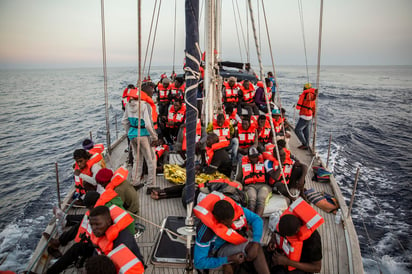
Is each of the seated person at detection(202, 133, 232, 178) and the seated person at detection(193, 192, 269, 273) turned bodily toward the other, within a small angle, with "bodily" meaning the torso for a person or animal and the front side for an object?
no

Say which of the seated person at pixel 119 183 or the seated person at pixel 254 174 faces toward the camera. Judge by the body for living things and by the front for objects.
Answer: the seated person at pixel 254 174

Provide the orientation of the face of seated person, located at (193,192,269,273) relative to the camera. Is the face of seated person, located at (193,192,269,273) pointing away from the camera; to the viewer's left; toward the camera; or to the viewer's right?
toward the camera

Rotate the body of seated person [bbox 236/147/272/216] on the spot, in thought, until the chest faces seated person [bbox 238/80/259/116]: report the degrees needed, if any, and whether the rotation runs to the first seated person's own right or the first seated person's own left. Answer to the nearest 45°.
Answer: approximately 180°

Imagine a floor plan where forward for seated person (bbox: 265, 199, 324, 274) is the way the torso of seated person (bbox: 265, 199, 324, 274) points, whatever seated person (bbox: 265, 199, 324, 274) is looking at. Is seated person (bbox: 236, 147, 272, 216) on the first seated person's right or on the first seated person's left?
on the first seated person's right

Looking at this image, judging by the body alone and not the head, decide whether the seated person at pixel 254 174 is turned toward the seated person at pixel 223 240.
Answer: yes

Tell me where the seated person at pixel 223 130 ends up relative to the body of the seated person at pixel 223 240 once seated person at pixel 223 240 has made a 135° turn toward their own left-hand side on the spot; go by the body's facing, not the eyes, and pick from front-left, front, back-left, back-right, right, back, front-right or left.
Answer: front

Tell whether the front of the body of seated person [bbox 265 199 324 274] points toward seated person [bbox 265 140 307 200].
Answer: no

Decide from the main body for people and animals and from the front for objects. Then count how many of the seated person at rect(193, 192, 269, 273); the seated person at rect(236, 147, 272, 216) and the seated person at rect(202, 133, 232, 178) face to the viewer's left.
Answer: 1

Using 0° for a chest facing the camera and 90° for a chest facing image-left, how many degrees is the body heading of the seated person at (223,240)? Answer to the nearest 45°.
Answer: approximately 315°

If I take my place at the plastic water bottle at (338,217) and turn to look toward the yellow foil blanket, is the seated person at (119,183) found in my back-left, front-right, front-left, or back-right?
front-left

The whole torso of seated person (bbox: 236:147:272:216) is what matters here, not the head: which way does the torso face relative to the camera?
toward the camera
